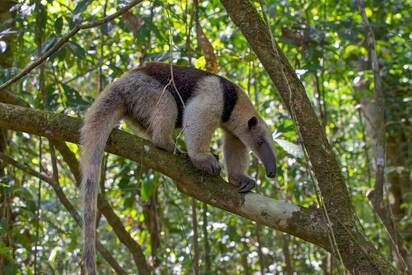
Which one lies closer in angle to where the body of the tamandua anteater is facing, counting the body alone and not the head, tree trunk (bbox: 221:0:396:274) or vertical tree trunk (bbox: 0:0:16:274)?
the tree trunk

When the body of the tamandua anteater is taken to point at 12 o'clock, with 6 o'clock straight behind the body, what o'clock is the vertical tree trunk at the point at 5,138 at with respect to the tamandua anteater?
The vertical tree trunk is roughly at 7 o'clock from the tamandua anteater.

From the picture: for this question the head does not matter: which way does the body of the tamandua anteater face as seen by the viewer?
to the viewer's right

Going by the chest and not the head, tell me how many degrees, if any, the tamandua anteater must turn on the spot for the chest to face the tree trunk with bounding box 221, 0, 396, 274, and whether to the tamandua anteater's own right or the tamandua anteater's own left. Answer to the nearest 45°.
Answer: approximately 45° to the tamandua anteater's own right
